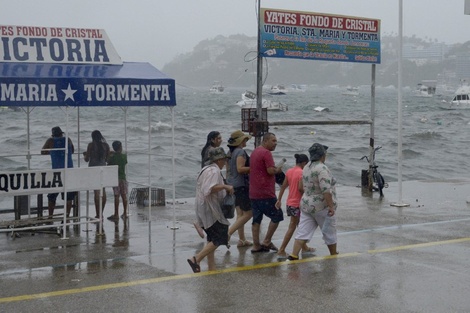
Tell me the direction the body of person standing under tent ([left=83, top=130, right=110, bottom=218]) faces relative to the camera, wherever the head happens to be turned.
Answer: away from the camera

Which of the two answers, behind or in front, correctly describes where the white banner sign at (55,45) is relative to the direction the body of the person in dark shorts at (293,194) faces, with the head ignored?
behind

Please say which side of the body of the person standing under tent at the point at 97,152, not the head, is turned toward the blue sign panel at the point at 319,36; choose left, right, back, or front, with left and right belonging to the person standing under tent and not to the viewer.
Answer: right

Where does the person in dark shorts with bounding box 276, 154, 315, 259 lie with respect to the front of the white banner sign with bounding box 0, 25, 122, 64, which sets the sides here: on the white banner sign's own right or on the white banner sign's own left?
on the white banner sign's own left

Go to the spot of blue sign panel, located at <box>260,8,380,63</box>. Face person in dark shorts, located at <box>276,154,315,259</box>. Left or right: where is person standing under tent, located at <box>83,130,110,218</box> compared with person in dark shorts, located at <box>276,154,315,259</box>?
right

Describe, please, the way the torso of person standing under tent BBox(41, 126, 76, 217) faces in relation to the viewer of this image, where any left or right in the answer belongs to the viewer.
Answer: facing away from the viewer

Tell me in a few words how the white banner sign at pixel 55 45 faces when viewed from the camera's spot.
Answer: facing the viewer

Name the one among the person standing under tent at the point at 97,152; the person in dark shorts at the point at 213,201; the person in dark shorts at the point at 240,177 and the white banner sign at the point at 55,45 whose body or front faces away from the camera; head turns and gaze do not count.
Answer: the person standing under tent
